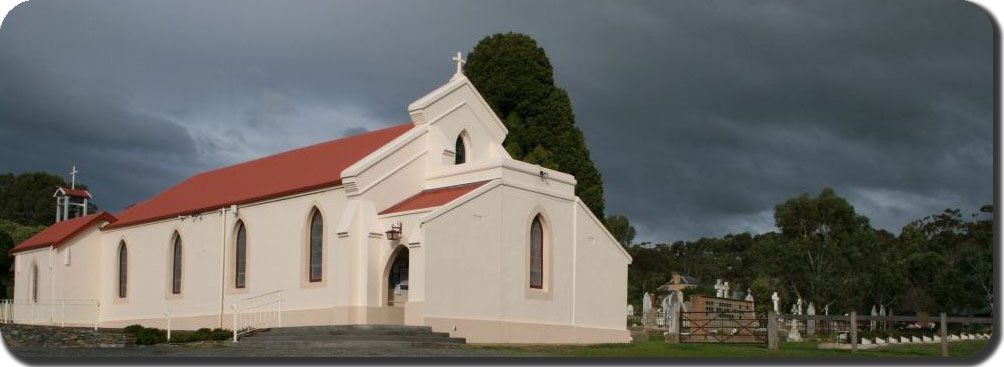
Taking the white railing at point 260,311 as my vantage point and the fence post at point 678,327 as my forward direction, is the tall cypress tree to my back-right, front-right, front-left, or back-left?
front-left

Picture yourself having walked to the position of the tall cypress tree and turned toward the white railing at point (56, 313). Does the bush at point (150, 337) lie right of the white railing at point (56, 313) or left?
left

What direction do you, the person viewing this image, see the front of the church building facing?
facing the viewer and to the right of the viewer

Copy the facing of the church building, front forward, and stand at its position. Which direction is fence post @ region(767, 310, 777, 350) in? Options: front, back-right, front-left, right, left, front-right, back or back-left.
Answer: front

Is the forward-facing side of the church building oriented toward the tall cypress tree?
no

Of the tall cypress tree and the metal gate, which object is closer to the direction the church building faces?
the metal gate

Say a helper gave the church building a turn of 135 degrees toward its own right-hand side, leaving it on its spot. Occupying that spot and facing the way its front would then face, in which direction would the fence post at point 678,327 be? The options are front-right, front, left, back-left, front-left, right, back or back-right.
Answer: back

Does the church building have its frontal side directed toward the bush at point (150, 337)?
no

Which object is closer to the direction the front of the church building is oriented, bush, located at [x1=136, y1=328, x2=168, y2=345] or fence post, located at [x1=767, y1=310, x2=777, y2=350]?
the fence post

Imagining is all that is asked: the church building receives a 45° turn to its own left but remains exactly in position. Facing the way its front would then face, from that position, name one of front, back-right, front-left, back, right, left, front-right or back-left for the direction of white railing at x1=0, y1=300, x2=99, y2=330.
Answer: back-left

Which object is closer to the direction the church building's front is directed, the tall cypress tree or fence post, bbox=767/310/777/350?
the fence post
